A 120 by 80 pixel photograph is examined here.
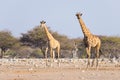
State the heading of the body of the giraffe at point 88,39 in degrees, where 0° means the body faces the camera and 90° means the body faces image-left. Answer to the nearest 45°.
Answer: approximately 45°
